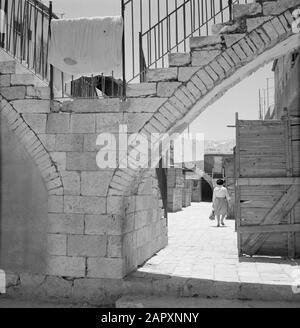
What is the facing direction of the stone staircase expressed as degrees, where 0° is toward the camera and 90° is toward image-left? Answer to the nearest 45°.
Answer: approximately 90°

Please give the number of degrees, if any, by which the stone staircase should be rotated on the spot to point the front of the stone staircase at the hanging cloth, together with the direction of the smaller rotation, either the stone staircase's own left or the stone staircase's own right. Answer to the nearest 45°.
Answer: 0° — it already faces it

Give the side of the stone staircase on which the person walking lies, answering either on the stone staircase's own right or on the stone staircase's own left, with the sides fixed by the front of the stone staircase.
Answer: on the stone staircase's own right

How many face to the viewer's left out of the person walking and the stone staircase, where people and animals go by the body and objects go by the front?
1

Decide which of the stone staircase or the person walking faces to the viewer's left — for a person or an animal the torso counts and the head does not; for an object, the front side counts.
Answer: the stone staircase

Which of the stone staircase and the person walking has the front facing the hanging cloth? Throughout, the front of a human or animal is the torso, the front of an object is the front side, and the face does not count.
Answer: the stone staircase

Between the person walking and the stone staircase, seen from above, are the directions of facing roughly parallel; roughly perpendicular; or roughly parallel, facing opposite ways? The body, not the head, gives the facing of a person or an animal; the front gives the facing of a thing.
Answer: roughly perpendicular
